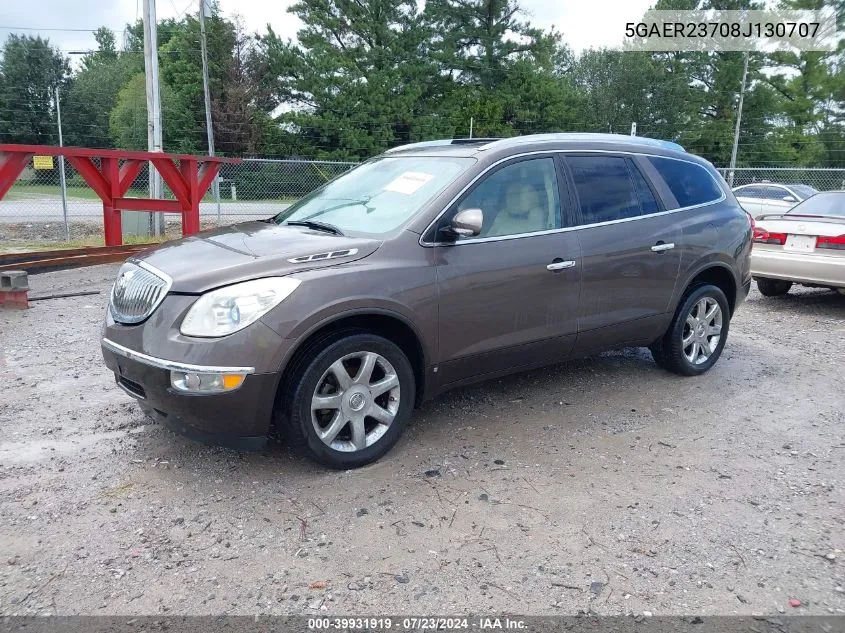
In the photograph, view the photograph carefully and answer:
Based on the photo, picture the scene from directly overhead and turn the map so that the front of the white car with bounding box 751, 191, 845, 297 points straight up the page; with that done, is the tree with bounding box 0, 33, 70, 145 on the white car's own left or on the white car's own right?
on the white car's own left

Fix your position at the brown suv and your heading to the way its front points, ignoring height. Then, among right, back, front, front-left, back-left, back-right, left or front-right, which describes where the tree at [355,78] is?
back-right

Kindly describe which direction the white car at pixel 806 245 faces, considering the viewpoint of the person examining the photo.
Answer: facing away from the viewer and to the right of the viewer

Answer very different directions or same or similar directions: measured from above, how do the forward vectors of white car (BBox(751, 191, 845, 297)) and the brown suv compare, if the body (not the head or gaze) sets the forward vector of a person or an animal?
very different directions

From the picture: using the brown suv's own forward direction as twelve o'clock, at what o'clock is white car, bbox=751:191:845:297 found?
The white car is roughly at 6 o'clock from the brown suv.

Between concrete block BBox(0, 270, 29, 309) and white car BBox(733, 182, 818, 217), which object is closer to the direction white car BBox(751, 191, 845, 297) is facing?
the white car

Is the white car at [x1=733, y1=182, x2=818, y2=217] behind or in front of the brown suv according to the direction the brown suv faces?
behind

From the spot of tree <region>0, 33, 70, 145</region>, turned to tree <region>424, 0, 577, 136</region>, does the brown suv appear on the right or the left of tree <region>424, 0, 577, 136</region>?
right

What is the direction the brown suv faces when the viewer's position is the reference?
facing the viewer and to the left of the viewer

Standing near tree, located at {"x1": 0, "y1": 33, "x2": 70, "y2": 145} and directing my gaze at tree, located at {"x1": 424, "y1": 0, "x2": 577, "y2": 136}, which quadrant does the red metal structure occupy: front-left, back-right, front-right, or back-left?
front-right

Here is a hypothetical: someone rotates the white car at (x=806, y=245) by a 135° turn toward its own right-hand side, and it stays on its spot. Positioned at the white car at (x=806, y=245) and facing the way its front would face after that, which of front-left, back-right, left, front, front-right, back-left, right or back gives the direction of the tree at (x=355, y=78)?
back-right

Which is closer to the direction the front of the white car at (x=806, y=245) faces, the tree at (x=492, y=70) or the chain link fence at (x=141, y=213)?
the tree

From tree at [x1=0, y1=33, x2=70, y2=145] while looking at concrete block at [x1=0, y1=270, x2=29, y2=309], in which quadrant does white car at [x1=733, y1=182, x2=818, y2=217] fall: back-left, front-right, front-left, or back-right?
front-left

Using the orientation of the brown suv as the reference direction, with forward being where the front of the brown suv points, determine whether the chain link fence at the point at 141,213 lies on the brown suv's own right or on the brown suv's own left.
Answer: on the brown suv's own right

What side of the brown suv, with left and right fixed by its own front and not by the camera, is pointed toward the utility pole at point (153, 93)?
right
